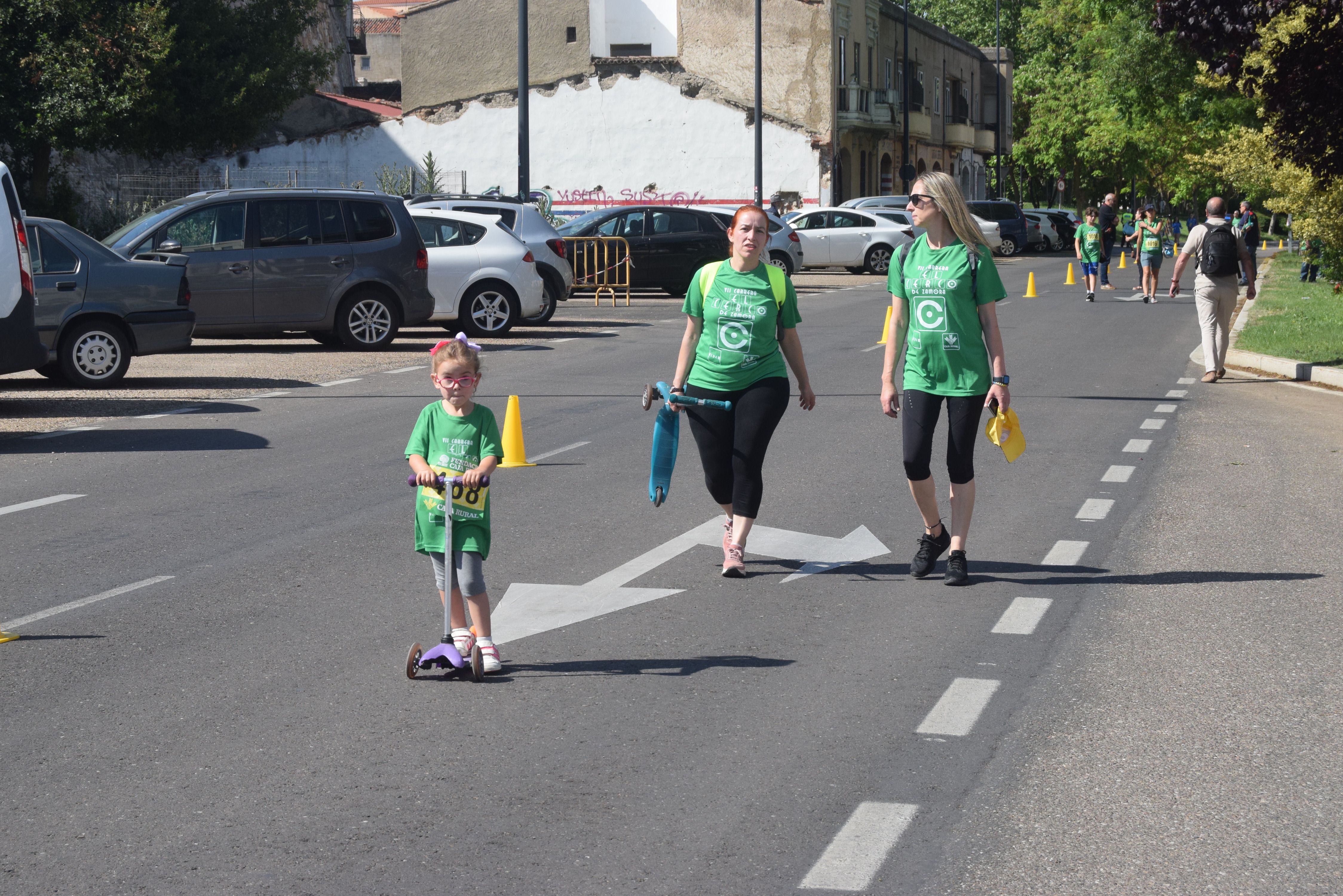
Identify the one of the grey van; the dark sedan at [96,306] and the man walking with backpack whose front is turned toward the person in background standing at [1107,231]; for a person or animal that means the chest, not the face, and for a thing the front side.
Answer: the man walking with backpack

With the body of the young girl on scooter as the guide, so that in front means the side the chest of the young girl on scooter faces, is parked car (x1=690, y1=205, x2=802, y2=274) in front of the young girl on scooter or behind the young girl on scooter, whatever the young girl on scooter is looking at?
behind

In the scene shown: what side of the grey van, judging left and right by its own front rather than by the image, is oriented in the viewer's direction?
left

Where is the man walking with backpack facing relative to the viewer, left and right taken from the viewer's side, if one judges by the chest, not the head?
facing away from the viewer

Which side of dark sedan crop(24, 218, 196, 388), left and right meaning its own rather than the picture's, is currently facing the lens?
left

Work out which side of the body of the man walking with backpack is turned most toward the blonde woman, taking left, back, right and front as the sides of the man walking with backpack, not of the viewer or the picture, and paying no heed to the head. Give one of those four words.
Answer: back

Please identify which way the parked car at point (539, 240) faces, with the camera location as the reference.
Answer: facing to the left of the viewer

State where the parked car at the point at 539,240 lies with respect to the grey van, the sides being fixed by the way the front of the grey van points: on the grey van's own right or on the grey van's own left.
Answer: on the grey van's own right

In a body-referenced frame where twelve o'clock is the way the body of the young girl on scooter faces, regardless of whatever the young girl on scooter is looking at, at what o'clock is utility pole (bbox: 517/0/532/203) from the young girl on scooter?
The utility pole is roughly at 6 o'clock from the young girl on scooter.

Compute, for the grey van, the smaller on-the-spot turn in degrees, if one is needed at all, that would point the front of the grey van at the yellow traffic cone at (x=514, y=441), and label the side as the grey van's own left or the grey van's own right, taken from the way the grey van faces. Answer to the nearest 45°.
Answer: approximately 90° to the grey van's own left
